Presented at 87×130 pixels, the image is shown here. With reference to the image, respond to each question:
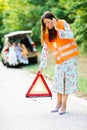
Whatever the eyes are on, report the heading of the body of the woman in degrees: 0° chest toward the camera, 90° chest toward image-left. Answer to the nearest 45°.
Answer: approximately 45°

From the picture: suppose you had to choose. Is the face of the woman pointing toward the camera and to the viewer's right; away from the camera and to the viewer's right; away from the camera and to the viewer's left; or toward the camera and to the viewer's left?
toward the camera and to the viewer's left
